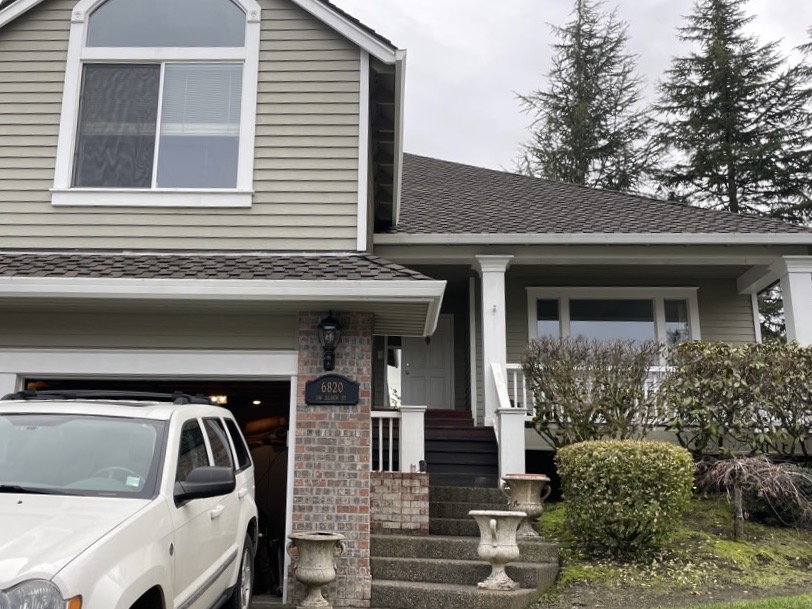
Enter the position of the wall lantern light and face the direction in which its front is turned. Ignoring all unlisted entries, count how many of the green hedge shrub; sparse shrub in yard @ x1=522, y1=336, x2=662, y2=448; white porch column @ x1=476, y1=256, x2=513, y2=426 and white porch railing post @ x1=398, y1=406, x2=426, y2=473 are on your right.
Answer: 0

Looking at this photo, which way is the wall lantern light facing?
toward the camera

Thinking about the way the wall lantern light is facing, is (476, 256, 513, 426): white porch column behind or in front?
behind

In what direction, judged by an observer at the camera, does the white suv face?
facing the viewer and to the left of the viewer

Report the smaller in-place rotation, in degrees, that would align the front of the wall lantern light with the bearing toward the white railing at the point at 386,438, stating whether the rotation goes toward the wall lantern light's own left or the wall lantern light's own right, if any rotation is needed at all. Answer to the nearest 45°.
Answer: approximately 135° to the wall lantern light's own left

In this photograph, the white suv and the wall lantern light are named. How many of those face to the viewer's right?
0

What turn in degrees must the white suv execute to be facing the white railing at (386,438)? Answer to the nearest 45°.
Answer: approximately 180°

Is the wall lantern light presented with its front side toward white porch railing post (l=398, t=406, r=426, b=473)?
no

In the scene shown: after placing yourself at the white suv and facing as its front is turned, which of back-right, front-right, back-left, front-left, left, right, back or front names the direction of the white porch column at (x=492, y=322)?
back

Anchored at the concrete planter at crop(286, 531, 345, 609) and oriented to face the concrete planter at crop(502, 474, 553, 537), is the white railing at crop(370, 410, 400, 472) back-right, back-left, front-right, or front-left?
front-left

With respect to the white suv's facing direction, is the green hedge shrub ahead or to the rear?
to the rear

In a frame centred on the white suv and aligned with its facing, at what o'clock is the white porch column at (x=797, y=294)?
The white porch column is roughly at 7 o'clock from the white suv.
